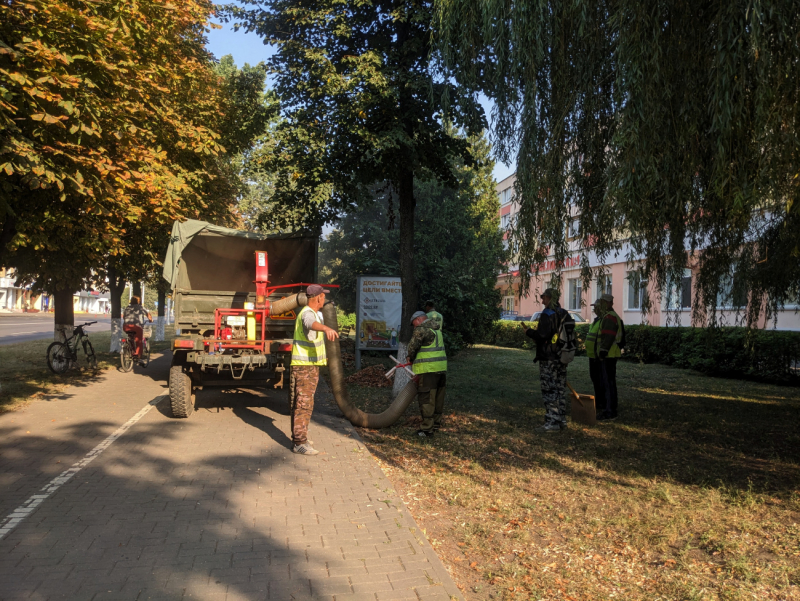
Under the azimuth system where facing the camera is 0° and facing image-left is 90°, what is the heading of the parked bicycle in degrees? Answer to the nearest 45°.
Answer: approximately 270°

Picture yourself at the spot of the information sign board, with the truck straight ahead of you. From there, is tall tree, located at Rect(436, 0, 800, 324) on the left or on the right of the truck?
left

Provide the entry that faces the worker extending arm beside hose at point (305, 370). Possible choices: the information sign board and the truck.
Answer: the information sign board

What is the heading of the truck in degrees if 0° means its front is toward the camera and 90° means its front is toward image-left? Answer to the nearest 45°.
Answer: approximately 180°

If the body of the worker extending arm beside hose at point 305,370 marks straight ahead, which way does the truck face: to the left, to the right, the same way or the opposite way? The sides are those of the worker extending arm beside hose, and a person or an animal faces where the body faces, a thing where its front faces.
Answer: to the left

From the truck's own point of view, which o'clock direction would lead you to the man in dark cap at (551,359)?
The man in dark cap is roughly at 4 o'clock from the truck.

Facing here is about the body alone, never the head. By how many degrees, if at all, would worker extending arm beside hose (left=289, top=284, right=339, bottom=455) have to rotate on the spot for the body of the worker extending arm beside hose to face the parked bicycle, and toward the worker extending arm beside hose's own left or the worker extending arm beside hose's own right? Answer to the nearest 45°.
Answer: approximately 135° to the worker extending arm beside hose's own left

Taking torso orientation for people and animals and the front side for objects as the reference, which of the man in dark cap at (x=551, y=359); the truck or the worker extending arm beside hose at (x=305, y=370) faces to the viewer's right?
the worker extending arm beside hose

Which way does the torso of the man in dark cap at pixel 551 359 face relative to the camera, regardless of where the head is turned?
to the viewer's left

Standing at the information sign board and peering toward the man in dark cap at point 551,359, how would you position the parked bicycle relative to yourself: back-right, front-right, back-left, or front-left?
back-right
